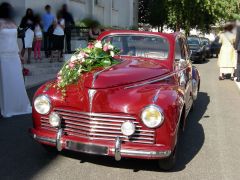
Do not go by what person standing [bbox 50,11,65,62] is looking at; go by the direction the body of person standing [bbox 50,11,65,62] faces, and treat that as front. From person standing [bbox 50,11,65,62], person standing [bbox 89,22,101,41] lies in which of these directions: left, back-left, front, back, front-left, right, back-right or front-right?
back-left
